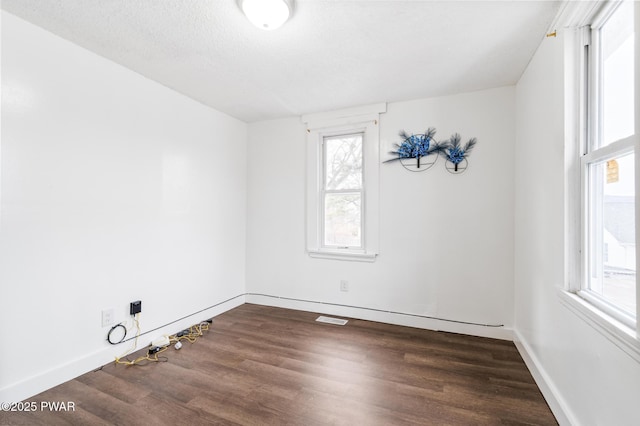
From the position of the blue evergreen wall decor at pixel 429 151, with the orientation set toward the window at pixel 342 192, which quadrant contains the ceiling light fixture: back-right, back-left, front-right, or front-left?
front-left

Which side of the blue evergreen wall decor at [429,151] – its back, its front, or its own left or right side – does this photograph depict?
front

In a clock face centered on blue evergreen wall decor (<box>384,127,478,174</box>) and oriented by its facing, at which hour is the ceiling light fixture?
The ceiling light fixture is roughly at 1 o'clock from the blue evergreen wall decor.

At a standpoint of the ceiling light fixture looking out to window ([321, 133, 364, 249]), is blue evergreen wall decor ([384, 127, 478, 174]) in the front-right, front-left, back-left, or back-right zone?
front-right

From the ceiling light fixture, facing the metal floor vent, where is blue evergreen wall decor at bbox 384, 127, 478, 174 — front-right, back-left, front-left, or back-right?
front-right

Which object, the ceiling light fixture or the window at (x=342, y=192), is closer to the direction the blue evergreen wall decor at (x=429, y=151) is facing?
the ceiling light fixture

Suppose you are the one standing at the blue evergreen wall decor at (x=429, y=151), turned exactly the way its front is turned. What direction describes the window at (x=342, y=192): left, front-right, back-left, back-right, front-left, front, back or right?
right
